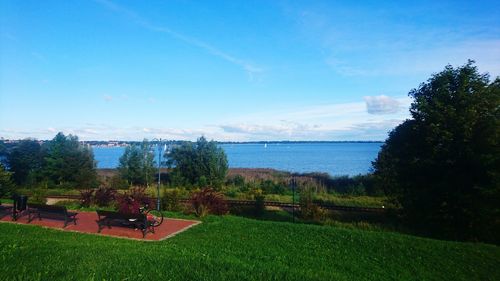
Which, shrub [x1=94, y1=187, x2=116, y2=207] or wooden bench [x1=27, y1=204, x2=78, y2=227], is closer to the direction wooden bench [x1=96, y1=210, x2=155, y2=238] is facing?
the shrub

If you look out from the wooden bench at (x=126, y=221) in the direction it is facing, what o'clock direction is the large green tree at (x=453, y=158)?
The large green tree is roughly at 2 o'clock from the wooden bench.

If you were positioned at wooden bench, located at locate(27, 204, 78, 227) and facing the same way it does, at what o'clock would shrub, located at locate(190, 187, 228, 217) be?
The shrub is roughly at 2 o'clock from the wooden bench.

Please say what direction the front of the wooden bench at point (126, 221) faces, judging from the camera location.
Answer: facing away from the viewer and to the right of the viewer

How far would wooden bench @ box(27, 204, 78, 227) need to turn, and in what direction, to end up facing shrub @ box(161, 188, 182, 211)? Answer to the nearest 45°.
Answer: approximately 45° to its right

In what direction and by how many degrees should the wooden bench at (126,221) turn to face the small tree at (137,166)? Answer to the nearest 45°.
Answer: approximately 45° to its left

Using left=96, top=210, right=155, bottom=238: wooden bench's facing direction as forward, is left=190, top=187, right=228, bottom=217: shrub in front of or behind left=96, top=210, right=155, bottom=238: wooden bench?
in front

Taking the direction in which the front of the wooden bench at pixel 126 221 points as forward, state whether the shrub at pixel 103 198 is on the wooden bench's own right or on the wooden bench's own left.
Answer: on the wooden bench's own left

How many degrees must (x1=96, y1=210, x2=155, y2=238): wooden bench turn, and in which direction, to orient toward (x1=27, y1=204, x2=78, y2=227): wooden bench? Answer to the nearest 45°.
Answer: approximately 90° to its left

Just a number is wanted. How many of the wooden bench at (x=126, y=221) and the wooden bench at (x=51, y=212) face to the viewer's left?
0

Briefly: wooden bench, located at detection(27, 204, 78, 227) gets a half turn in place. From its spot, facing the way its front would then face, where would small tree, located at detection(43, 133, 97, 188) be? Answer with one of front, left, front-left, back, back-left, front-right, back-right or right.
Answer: back-right

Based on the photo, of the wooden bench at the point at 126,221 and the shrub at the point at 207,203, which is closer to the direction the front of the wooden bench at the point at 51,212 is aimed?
the shrub

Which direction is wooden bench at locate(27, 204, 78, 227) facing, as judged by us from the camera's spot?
facing away from the viewer and to the right of the viewer
